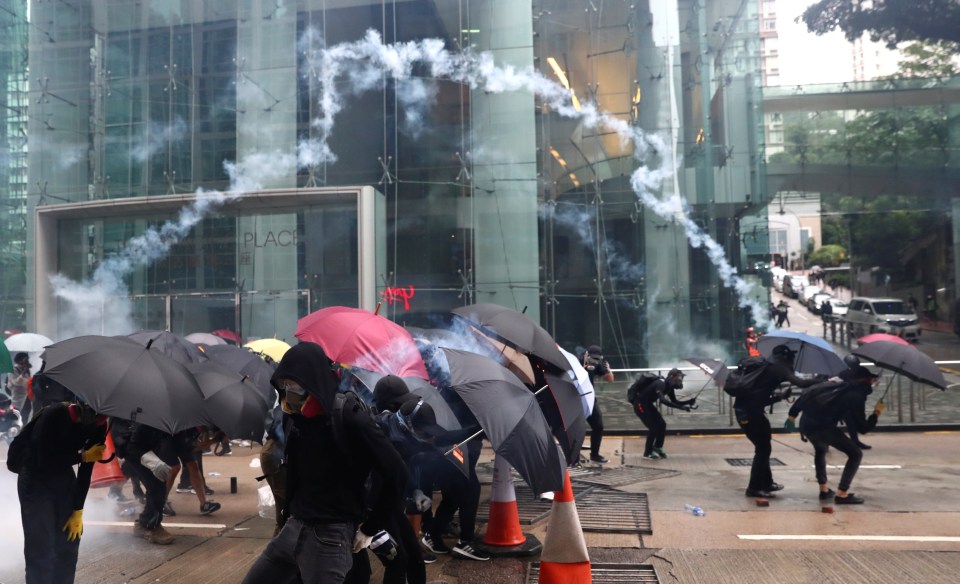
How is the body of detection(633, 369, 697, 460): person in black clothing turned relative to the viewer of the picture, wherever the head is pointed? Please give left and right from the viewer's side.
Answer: facing to the right of the viewer

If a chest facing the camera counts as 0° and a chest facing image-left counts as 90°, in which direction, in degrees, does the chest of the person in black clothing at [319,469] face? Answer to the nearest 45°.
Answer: approximately 45°

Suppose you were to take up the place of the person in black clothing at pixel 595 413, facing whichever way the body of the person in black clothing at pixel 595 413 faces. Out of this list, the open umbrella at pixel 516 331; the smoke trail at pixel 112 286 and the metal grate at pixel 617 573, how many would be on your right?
2

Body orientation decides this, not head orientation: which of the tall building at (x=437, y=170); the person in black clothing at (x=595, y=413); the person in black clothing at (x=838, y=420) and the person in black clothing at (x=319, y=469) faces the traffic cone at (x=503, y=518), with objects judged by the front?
the tall building

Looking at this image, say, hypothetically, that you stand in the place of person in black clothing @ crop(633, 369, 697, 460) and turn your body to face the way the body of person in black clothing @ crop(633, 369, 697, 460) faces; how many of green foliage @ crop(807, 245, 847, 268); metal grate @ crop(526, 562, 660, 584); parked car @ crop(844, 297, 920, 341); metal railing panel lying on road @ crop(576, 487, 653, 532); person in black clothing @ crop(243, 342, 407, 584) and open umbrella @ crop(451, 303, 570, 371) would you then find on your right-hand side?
4

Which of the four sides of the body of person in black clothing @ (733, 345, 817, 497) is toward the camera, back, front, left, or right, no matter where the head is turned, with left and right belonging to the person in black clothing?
right

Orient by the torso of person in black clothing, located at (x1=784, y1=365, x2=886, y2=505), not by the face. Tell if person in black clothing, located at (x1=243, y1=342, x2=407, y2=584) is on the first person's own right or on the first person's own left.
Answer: on the first person's own right

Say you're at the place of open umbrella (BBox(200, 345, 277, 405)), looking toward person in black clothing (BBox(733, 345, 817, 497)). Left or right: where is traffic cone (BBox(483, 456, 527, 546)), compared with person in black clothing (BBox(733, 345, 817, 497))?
right

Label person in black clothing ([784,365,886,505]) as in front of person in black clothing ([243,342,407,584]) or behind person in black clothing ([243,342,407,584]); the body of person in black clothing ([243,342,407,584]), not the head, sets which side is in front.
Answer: behind

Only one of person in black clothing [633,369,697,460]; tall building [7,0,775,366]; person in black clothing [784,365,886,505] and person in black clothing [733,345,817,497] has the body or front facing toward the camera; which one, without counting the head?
the tall building

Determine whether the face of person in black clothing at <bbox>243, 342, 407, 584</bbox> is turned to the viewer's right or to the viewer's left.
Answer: to the viewer's left
